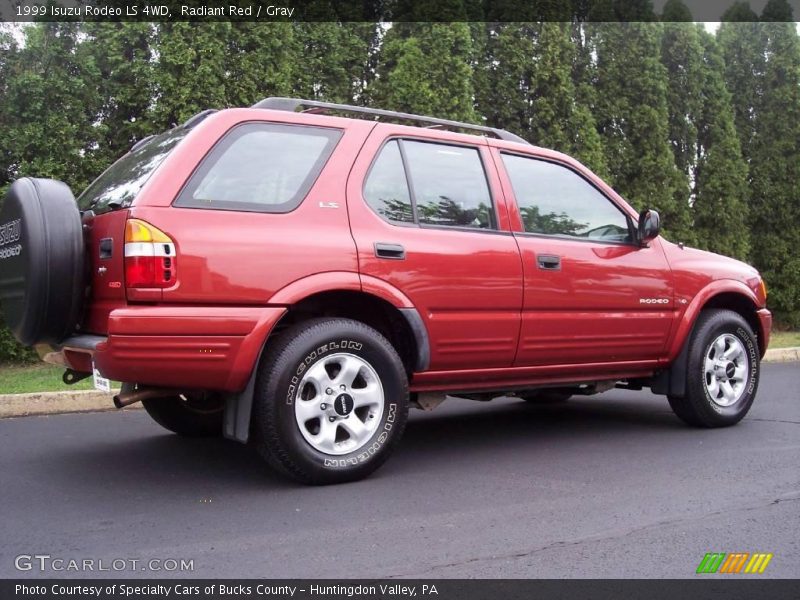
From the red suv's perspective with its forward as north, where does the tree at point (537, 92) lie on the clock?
The tree is roughly at 11 o'clock from the red suv.

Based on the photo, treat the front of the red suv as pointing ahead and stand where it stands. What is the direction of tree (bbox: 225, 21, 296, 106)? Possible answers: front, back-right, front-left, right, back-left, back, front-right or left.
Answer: front-left

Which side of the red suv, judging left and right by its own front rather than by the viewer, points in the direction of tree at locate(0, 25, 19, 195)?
left

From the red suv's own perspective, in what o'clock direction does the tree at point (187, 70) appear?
The tree is roughly at 10 o'clock from the red suv.

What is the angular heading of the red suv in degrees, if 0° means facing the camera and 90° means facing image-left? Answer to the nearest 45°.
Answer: approximately 225°

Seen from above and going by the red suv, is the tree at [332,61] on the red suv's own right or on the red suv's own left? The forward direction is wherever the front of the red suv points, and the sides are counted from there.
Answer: on the red suv's own left

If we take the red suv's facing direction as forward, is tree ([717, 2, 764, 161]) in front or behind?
in front

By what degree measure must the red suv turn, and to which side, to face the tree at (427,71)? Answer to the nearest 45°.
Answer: approximately 45° to its left
